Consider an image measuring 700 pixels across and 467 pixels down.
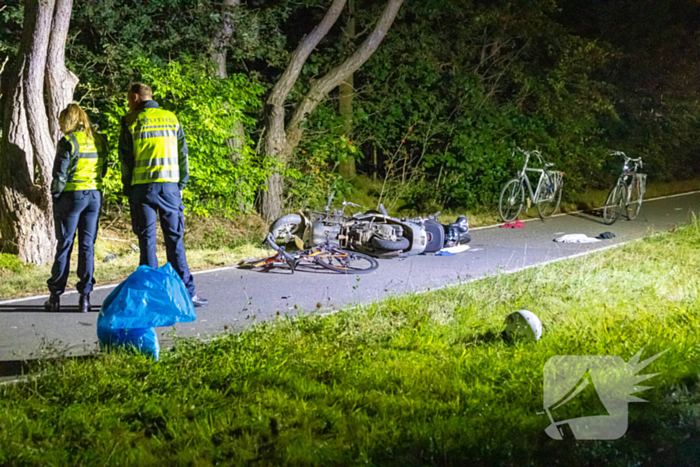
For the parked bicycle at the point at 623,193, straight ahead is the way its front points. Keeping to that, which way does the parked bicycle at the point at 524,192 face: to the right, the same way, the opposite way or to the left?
the same way

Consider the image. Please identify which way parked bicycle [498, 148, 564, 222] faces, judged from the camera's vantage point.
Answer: facing the viewer and to the left of the viewer

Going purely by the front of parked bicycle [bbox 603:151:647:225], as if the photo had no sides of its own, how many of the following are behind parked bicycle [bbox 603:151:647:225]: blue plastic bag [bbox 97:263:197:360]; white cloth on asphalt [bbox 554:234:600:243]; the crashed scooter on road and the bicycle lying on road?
0

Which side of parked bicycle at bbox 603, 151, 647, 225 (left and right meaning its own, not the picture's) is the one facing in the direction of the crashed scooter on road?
front

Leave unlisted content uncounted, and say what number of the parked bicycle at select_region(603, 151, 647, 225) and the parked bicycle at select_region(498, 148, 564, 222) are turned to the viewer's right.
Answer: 0

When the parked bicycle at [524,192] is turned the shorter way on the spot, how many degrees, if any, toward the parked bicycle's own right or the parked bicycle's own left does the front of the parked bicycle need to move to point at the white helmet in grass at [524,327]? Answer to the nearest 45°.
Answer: approximately 45° to the parked bicycle's own left

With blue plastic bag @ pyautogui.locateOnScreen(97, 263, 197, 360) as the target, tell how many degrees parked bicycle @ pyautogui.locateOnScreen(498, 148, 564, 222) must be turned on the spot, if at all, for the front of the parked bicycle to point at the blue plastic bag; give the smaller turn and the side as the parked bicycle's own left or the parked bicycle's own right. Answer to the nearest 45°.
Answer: approximately 45° to the parked bicycle's own left

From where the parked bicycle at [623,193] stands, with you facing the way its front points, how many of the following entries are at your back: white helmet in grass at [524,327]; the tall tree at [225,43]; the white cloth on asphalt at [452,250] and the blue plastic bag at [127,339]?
0

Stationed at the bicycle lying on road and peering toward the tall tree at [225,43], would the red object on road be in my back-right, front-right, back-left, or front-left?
front-right

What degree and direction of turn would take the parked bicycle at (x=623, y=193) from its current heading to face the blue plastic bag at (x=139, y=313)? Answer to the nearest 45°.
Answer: approximately 45° to its left

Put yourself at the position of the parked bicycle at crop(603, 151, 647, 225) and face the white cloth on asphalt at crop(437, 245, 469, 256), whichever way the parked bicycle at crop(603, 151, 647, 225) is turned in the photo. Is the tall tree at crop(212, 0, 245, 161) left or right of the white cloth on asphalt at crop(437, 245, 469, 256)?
right

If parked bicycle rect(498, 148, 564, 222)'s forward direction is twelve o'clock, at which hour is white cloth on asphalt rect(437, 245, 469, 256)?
The white cloth on asphalt is roughly at 11 o'clock from the parked bicycle.

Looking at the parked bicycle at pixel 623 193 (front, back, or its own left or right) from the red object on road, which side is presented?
front

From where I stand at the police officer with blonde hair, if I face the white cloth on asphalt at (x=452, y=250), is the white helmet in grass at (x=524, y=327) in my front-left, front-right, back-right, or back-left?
front-right

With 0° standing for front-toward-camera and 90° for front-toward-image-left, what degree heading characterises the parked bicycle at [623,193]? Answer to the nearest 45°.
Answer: approximately 45°

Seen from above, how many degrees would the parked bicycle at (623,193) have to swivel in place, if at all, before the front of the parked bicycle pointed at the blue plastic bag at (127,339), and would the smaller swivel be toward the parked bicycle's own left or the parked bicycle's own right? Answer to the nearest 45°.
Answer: approximately 45° to the parked bicycle's own left
